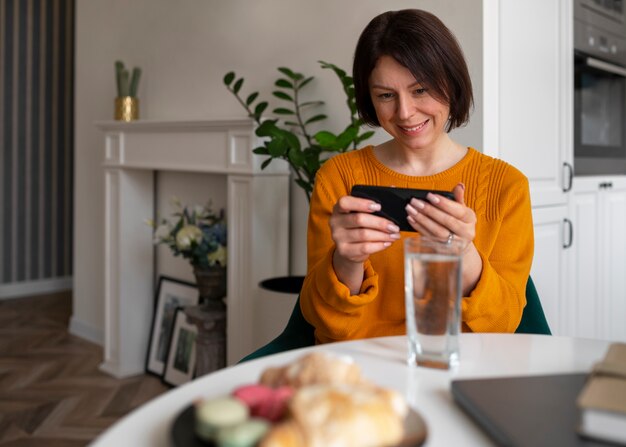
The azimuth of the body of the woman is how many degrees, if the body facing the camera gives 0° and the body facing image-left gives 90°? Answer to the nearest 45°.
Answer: approximately 0°

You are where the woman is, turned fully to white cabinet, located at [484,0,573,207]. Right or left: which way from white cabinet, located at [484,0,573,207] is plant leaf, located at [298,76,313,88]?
left

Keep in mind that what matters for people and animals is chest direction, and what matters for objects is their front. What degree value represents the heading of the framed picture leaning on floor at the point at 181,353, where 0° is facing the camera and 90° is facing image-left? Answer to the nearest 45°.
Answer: approximately 45°

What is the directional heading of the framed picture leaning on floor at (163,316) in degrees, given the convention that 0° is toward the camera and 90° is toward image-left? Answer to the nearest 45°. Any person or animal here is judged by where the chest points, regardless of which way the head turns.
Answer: approximately 45°
